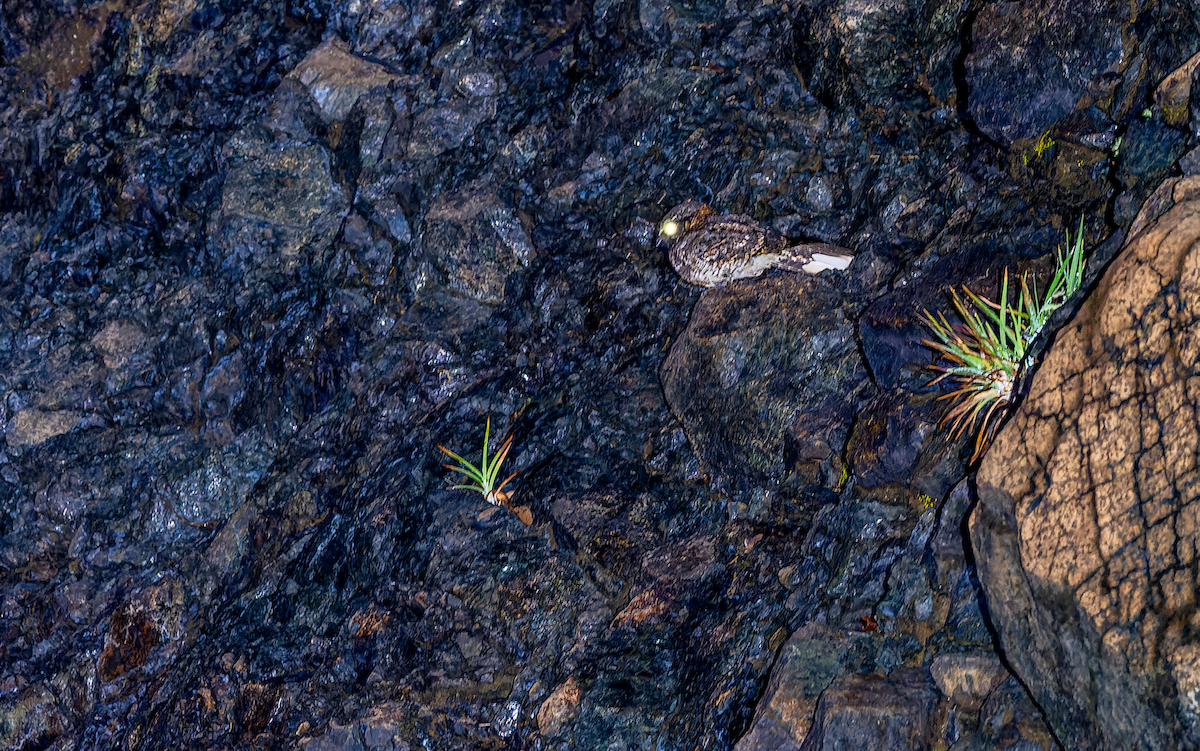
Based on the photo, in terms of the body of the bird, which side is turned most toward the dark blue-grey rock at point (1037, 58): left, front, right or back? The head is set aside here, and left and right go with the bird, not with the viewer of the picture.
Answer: back

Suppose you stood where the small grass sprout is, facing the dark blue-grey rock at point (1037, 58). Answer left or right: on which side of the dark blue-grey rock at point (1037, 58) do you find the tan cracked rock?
right

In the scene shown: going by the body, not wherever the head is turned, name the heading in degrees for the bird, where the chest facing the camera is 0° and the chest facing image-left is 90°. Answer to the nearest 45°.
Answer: approximately 90°

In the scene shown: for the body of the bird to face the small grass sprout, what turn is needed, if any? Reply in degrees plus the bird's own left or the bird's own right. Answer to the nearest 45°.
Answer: approximately 45° to the bird's own left

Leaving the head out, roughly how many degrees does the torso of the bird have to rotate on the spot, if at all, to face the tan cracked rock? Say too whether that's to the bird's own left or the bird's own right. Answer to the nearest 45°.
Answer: approximately 90° to the bird's own left
